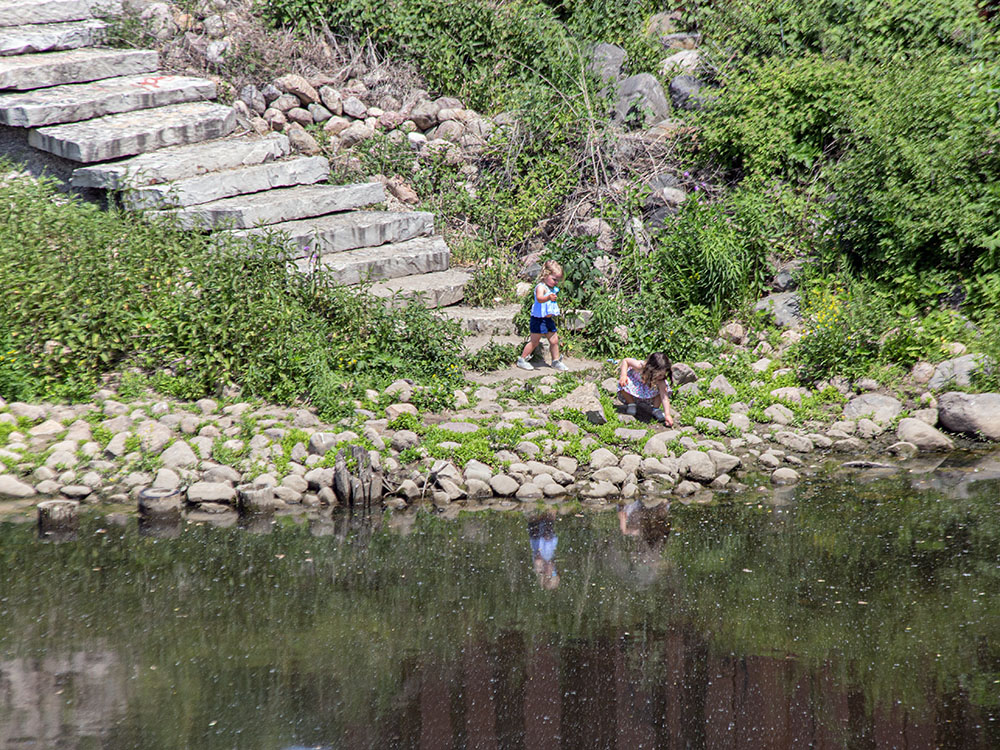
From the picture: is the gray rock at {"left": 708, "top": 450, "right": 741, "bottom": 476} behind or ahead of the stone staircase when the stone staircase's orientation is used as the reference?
ahead

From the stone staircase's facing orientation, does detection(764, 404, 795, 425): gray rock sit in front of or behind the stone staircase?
in front

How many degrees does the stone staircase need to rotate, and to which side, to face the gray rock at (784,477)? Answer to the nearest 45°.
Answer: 0° — it already faces it

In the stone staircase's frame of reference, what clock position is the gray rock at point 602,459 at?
The gray rock is roughly at 12 o'clock from the stone staircase.

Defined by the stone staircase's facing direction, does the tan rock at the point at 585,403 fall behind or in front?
in front

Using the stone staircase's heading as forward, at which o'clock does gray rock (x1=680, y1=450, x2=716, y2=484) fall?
The gray rock is roughly at 12 o'clock from the stone staircase.

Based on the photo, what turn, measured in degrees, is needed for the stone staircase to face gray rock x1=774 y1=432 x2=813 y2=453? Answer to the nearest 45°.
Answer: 0° — it already faces it

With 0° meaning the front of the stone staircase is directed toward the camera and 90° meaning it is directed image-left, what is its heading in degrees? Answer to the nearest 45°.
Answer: approximately 315°

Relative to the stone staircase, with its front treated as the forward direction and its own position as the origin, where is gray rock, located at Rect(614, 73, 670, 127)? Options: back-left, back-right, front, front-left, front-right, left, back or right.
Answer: front-left

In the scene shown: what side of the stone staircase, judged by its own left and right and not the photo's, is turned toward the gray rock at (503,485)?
front

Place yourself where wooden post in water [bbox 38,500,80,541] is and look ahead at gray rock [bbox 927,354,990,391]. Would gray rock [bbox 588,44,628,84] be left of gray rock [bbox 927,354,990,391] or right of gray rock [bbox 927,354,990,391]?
left
